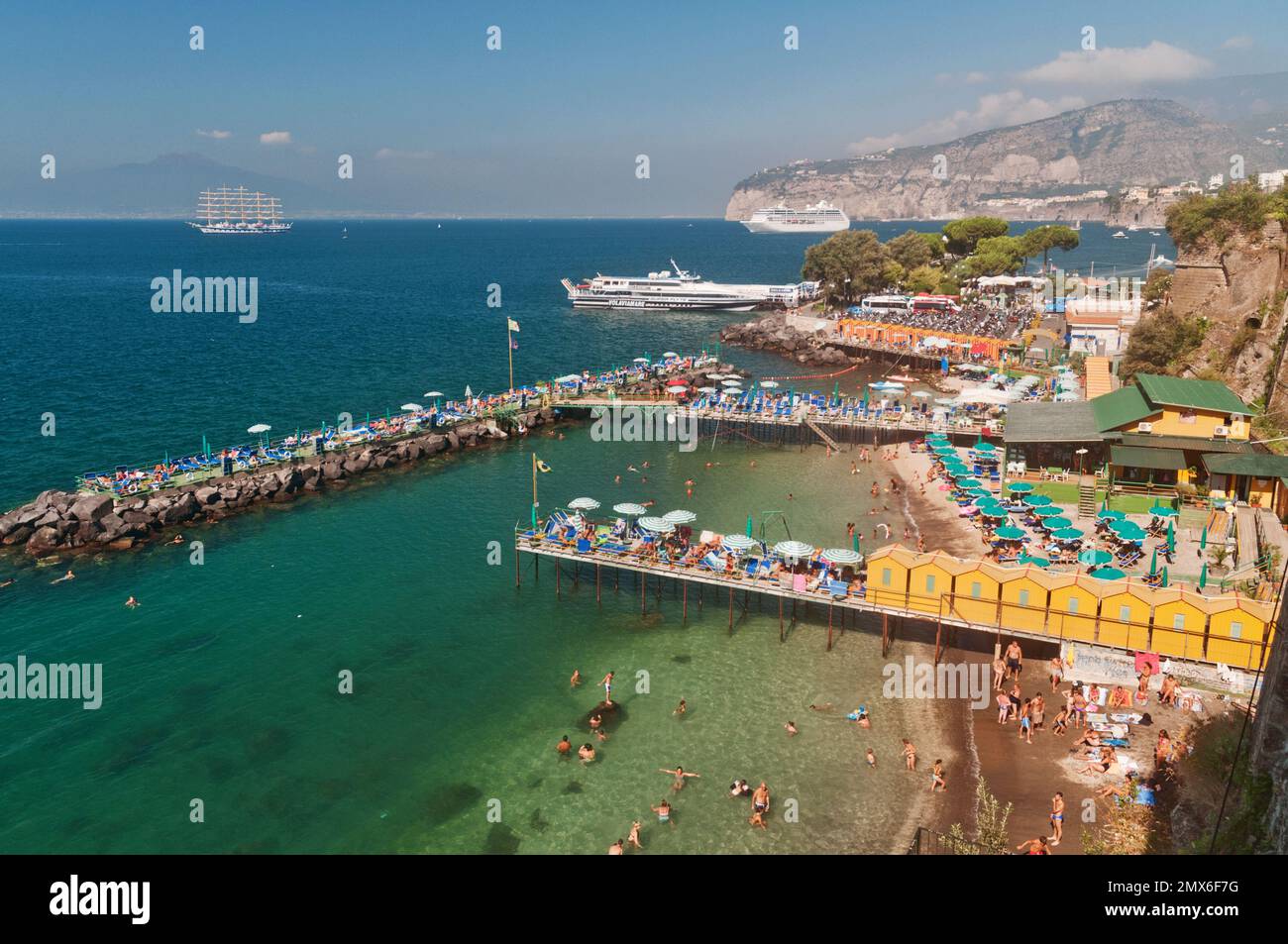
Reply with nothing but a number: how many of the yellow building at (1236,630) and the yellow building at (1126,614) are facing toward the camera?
2

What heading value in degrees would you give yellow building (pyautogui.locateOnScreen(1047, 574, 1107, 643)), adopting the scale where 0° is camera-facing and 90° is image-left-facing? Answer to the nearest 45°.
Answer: approximately 0°

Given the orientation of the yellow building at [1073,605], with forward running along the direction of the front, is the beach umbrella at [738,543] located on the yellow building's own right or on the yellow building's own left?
on the yellow building's own right

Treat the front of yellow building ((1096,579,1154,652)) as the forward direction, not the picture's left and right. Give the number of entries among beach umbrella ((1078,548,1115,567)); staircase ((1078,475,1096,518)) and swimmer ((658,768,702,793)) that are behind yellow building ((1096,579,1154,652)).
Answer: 2

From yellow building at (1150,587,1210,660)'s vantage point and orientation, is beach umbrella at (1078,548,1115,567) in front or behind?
behind

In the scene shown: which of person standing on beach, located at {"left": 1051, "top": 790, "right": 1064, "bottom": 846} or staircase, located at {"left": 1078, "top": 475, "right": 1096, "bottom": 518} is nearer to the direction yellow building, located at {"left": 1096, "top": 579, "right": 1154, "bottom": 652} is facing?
the person standing on beach

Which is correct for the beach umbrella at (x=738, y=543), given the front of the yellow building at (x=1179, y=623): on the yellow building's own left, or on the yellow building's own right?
on the yellow building's own right
